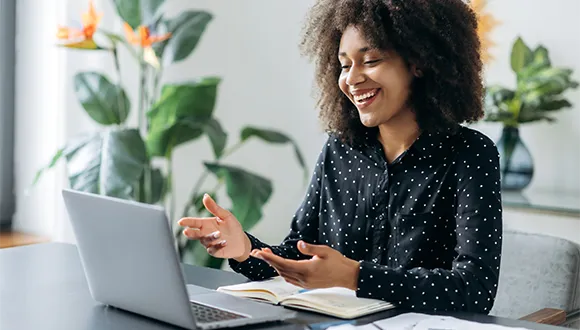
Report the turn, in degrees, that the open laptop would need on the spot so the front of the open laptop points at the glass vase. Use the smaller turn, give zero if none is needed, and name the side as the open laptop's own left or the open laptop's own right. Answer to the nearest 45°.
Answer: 0° — it already faces it

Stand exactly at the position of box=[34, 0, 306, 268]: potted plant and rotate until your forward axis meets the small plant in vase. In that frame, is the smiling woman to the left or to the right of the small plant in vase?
right

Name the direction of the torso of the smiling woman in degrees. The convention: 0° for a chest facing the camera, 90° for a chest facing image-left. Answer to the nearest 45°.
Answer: approximately 45°

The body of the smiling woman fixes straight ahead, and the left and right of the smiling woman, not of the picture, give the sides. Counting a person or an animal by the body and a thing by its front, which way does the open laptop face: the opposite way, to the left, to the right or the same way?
the opposite way

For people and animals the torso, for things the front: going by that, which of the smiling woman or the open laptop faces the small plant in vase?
the open laptop

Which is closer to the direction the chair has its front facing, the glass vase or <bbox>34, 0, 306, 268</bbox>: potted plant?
the potted plant

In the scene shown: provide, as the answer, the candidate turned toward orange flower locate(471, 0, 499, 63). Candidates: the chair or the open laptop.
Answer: the open laptop

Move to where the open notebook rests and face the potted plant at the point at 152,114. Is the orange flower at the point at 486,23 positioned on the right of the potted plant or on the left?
right

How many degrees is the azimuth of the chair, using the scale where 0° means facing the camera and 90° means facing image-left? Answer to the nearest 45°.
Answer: approximately 45°

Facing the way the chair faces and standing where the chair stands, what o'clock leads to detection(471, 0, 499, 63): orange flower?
The orange flower is roughly at 4 o'clock from the chair.

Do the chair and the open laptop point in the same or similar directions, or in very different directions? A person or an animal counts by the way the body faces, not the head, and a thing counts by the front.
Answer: very different directions

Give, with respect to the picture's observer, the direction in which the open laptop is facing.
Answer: facing away from the viewer and to the right of the viewer
